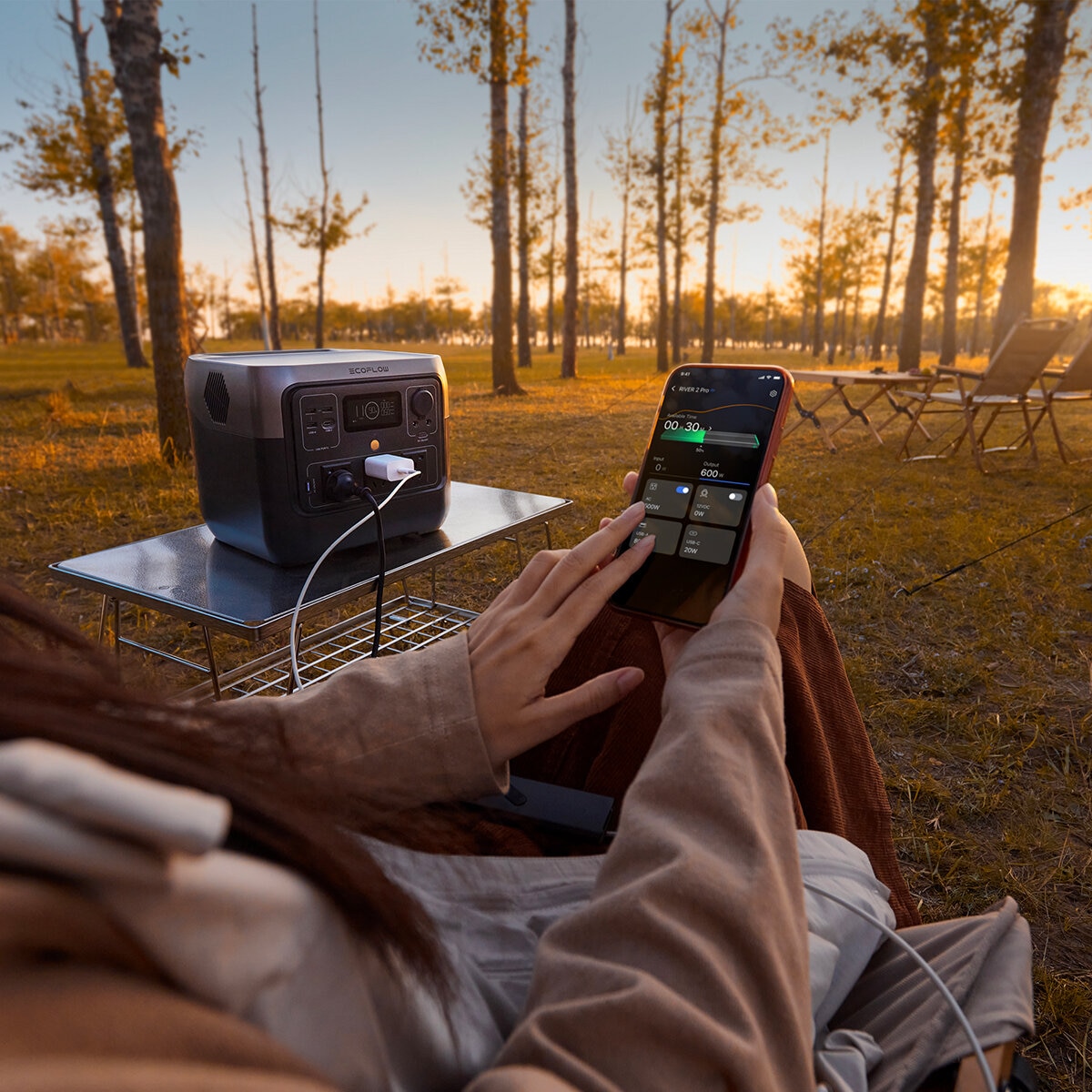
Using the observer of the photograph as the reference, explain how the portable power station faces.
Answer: facing the viewer and to the right of the viewer

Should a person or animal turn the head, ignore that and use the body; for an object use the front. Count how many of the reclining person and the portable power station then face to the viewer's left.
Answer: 0

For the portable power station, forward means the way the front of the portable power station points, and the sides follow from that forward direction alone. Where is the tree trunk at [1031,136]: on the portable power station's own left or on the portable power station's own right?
on the portable power station's own left

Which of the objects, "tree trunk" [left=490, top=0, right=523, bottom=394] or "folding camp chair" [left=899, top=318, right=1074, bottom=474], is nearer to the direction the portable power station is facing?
the folding camp chair

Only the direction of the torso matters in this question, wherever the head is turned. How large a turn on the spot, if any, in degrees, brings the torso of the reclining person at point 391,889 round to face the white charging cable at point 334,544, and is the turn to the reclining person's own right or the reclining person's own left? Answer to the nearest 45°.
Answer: approximately 45° to the reclining person's own left

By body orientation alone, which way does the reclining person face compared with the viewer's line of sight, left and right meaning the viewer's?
facing away from the viewer and to the right of the viewer

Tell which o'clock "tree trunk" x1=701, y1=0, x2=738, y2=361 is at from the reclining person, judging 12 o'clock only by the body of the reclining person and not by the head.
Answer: The tree trunk is roughly at 11 o'clock from the reclining person.

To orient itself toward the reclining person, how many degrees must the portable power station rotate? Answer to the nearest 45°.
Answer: approximately 45° to its right

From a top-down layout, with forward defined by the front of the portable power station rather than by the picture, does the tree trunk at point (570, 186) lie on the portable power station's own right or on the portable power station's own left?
on the portable power station's own left

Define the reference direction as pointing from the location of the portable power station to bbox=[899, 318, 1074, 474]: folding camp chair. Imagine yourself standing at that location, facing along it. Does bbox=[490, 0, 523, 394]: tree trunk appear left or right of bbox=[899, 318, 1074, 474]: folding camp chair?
left
